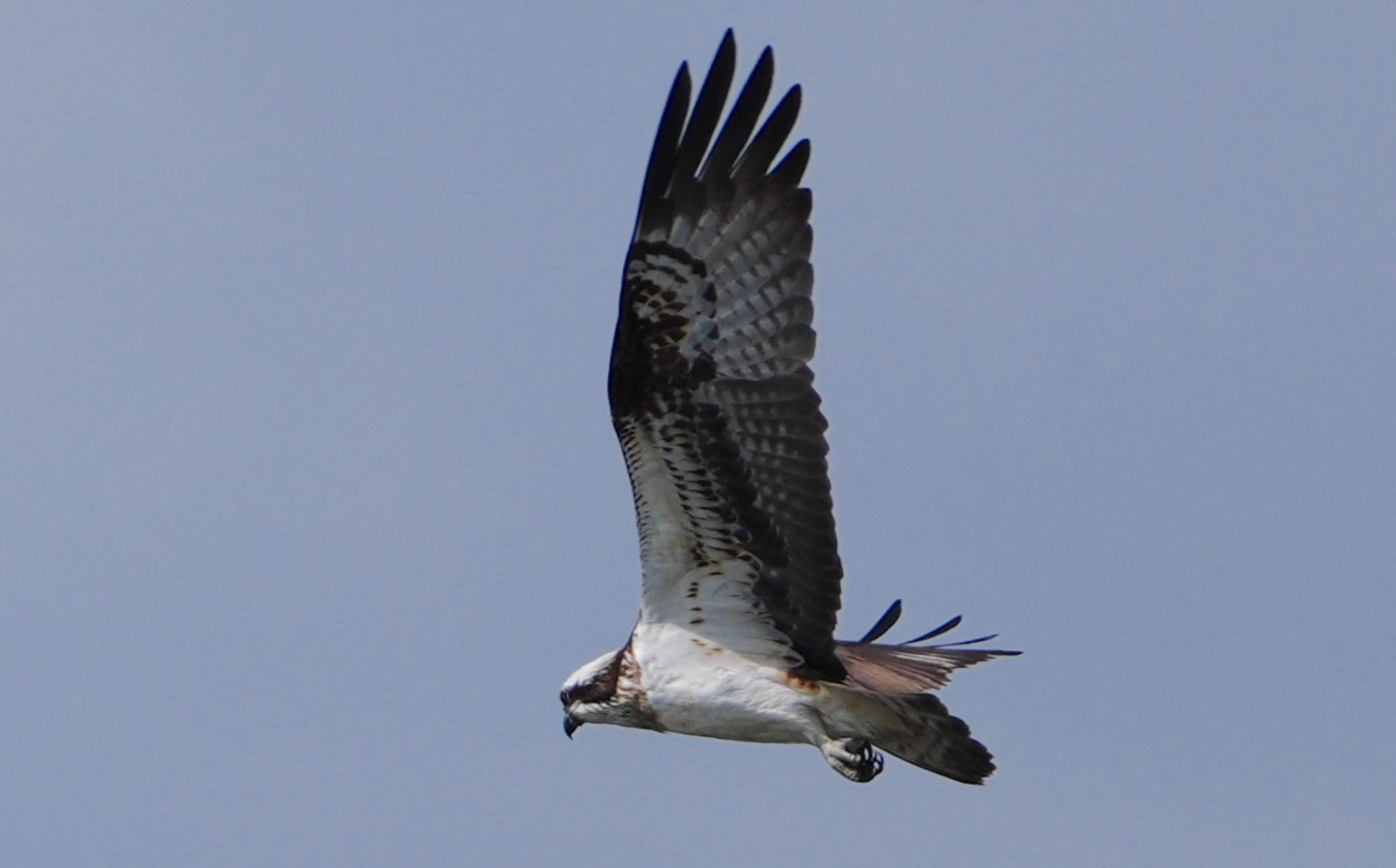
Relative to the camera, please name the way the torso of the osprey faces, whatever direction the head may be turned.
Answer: to the viewer's left
